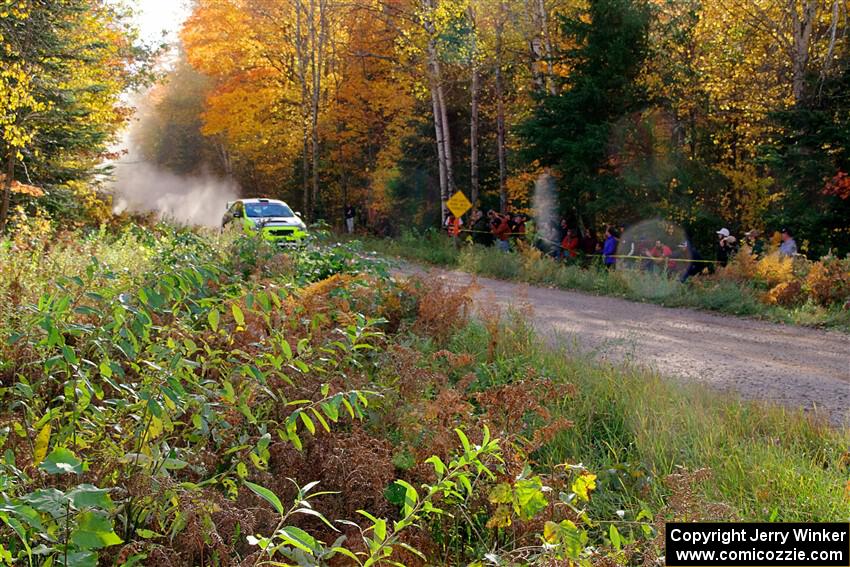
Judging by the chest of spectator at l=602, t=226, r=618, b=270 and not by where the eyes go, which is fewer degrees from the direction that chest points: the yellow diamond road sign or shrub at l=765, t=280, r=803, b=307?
the yellow diamond road sign

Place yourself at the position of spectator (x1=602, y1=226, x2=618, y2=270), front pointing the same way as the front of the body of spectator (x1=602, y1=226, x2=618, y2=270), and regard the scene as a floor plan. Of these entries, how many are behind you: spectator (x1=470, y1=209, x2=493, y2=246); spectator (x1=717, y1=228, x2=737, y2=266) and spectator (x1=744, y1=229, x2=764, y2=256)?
2

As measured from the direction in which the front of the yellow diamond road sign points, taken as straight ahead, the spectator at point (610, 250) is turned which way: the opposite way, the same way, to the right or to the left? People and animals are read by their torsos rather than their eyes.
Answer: to the right

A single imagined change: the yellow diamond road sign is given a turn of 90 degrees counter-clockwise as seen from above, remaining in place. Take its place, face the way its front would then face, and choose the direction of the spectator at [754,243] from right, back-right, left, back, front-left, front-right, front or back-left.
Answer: front-right

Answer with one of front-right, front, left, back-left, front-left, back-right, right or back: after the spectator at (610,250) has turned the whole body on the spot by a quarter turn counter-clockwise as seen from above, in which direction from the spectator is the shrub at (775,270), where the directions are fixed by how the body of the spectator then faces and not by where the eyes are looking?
front-left

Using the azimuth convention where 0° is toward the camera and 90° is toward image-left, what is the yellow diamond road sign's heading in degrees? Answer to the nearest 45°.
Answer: approximately 0°

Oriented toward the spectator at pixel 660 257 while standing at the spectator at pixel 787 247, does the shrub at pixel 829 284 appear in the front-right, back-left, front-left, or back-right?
back-left

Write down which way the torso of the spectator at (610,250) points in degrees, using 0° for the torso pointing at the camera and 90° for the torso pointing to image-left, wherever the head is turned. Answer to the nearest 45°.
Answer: approximately 90°

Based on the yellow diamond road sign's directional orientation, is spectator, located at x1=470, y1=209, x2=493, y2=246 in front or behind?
behind
